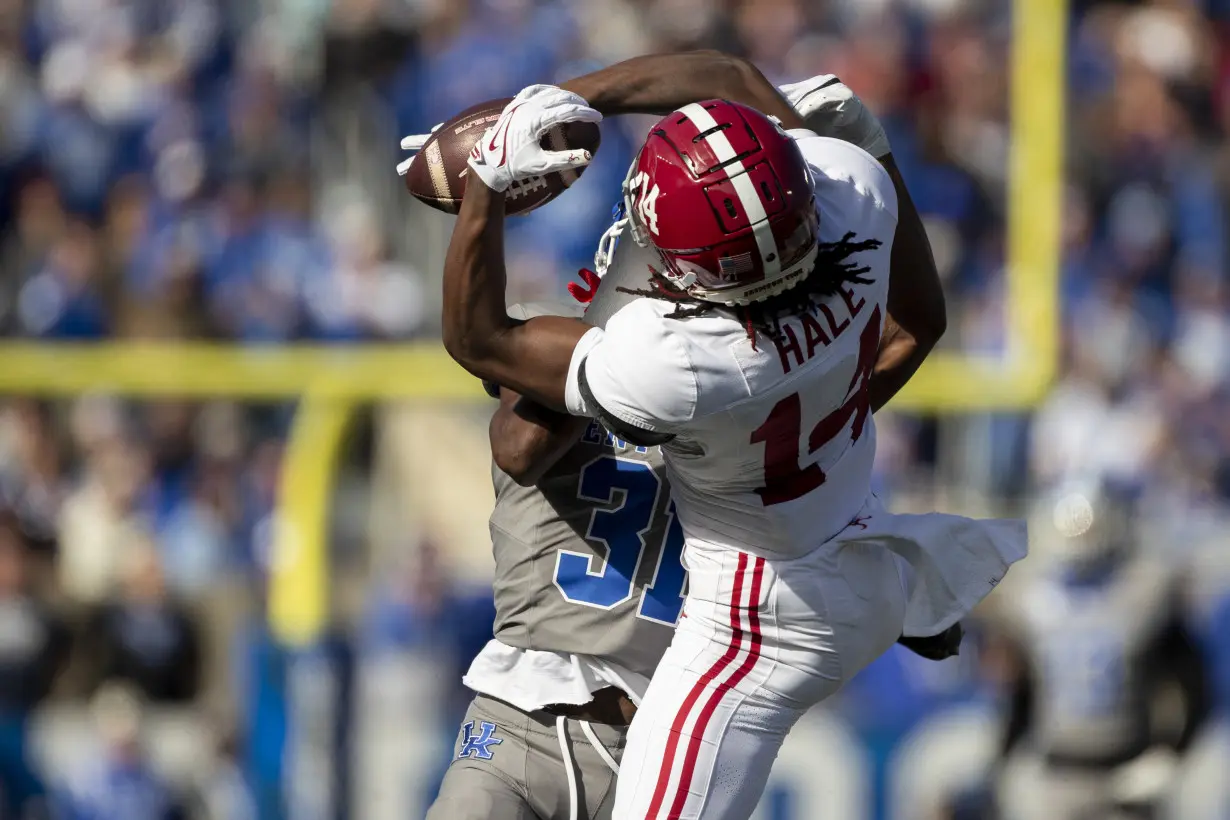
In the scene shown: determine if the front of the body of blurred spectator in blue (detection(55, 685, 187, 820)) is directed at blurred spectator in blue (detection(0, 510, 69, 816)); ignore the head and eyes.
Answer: no

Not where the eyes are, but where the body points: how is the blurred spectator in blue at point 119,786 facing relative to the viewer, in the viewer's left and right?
facing the viewer
